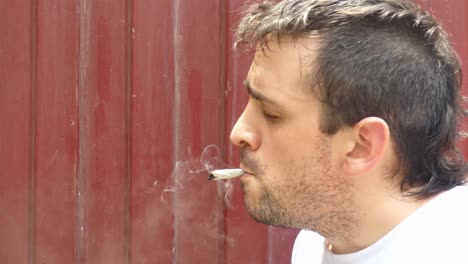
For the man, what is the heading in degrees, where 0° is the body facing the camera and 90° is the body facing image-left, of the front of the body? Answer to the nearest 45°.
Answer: approximately 90°

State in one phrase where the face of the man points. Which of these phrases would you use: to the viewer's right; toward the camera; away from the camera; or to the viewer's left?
to the viewer's left

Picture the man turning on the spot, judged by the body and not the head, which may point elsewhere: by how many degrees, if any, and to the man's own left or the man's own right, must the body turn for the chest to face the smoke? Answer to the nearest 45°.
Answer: approximately 45° to the man's own right
